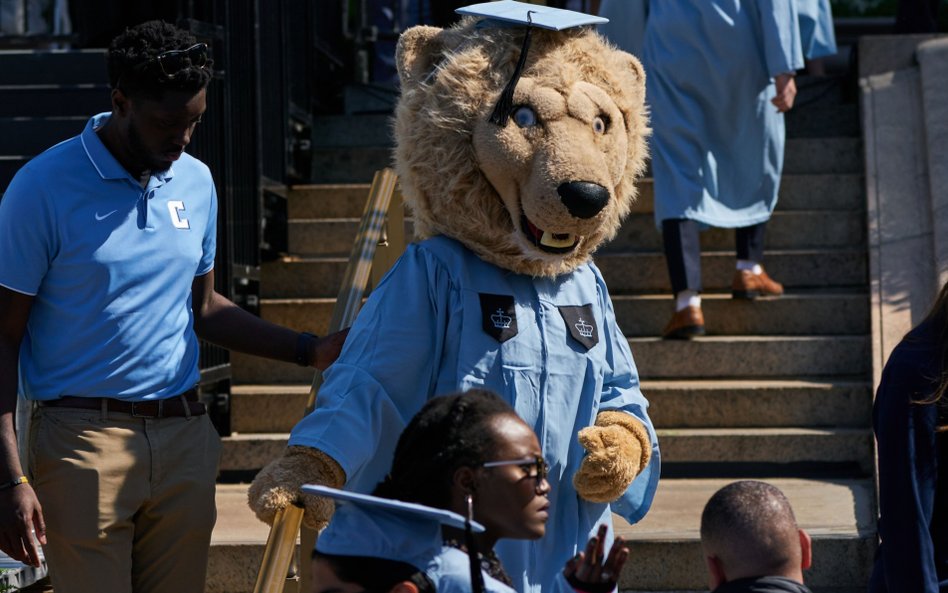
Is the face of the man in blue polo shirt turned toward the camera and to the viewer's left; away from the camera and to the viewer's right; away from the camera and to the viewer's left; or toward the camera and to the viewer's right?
toward the camera and to the viewer's right

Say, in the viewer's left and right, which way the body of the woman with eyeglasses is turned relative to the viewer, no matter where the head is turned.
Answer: facing to the right of the viewer

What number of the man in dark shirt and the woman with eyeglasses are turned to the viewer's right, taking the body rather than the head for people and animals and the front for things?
1

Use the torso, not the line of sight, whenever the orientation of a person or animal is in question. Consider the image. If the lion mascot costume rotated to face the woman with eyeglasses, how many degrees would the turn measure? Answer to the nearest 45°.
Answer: approximately 45° to its right

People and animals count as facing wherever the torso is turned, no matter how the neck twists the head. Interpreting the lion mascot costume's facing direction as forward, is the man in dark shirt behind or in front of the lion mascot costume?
in front

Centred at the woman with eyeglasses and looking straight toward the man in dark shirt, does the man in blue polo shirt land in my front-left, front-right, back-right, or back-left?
back-left

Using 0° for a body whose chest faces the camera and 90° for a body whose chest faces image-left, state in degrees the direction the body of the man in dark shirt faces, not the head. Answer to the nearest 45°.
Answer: approximately 180°

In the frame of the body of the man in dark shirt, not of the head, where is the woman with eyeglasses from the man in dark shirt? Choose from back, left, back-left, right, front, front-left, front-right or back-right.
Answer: back-left

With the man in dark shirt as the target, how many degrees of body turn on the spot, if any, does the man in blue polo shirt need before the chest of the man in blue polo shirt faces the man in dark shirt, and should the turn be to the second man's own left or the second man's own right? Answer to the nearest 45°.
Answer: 0° — they already face them

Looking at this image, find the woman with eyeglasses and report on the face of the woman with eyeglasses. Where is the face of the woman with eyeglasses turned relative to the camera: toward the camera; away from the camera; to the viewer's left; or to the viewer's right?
to the viewer's right

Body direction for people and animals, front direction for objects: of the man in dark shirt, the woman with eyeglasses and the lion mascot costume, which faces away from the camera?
the man in dark shirt
